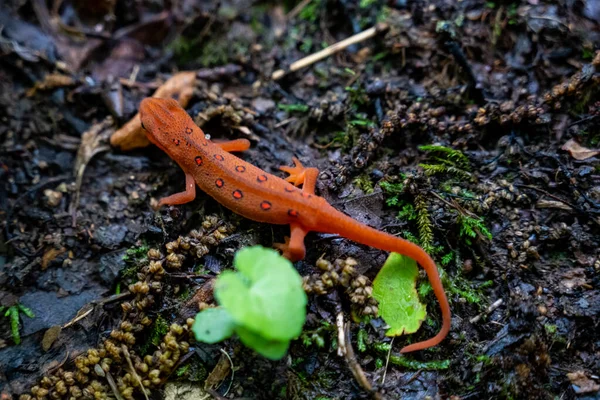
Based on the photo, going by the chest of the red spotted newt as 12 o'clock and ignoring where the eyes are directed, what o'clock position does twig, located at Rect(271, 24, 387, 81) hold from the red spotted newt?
The twig is roughly at 2 o'clock from the red spotted newt.

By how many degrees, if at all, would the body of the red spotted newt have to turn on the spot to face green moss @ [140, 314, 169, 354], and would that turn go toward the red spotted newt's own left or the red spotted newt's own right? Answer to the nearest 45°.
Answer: approximately 90° to the red spotted newt's own left

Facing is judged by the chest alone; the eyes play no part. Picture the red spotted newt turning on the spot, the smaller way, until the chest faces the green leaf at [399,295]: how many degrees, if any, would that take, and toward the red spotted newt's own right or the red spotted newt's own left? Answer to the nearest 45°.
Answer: approximately 180°

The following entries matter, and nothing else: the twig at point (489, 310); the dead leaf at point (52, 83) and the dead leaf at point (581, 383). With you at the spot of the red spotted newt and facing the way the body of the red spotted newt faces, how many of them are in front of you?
1

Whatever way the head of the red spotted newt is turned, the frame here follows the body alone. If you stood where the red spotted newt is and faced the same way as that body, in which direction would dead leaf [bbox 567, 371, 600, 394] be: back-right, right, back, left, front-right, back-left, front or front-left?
back

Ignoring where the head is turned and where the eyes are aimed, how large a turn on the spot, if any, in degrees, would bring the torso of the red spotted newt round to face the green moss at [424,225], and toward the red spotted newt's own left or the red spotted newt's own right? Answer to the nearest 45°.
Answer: approximately 135° to the red spotted newt's own right

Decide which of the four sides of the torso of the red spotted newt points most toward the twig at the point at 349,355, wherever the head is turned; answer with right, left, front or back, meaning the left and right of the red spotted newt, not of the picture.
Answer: back

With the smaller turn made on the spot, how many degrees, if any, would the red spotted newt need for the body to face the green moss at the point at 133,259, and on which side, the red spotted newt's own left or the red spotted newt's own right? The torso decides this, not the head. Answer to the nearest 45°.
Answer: approximately 45° to the red spotted newt's own left

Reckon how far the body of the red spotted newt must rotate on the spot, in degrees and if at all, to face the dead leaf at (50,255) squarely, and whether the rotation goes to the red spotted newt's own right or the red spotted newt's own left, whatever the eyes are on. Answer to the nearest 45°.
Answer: approximately 45° to the red spotted newt's own left

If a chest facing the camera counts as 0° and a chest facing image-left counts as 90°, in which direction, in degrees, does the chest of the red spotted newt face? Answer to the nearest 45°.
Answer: approximately 135°
